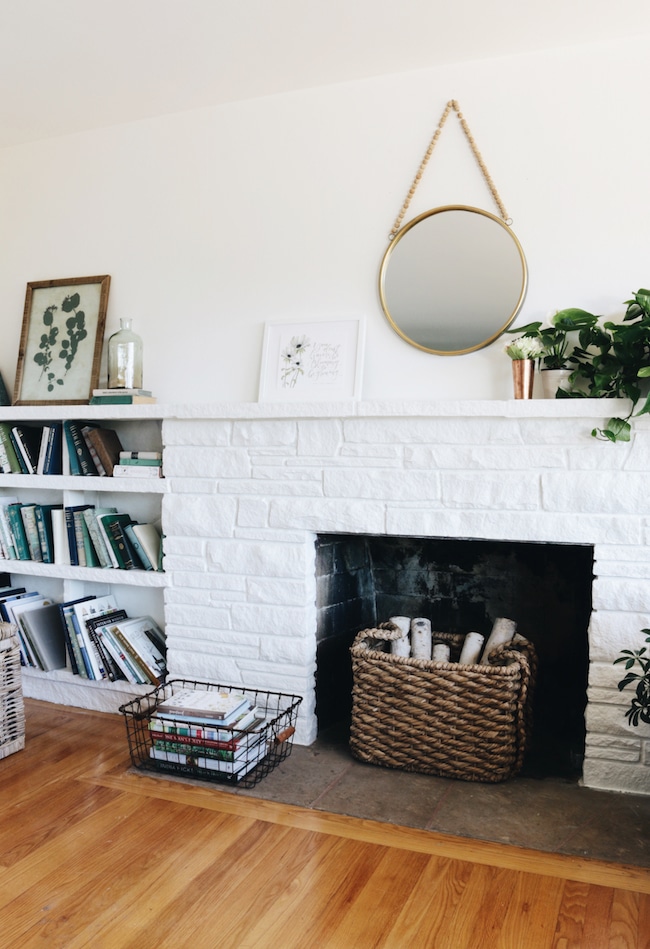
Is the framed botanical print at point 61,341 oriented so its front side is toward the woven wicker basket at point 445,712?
no

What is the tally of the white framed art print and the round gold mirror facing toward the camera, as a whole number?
2

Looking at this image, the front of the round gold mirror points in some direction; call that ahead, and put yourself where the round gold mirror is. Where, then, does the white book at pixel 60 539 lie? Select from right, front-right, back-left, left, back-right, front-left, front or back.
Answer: right

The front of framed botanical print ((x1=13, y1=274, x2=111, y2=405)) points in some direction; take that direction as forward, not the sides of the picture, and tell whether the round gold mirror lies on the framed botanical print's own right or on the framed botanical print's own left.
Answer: on the framed botanical print's own left

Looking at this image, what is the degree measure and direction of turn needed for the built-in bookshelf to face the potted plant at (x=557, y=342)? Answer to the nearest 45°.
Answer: approximately 90° to its left

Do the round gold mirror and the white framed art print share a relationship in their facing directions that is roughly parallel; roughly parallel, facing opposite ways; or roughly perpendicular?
roughly parallel

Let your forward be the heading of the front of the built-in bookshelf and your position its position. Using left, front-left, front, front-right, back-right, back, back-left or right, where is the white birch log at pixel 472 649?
left

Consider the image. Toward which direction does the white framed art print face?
toward the camera

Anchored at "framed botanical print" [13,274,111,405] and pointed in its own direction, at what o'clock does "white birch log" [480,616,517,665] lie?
The white birch log is roughly at 9 o'clock from the framed botanical print.

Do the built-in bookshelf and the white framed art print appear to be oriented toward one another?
no

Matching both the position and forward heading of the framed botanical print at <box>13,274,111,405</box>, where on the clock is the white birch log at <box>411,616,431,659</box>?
The white birch log is roughly at 9 o'clock from the framed botanical print.

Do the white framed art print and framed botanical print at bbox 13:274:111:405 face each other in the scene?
no

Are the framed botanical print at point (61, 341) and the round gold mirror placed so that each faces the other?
no

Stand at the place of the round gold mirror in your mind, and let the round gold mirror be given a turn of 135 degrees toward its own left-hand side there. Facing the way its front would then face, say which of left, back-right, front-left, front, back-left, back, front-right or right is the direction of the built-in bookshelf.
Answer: back-left

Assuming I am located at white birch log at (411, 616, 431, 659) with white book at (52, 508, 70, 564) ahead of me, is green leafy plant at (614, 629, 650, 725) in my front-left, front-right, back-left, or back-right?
back-left

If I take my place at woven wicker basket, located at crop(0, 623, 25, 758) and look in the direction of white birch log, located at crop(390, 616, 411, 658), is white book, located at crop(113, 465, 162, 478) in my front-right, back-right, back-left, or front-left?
front-left

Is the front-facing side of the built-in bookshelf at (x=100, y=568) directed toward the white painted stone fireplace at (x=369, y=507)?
no

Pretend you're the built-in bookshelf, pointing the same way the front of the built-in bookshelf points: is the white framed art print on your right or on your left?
on your left

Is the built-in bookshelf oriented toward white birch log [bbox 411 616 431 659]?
no

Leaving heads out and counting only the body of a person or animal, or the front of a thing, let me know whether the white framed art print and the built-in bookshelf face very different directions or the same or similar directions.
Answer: same or similar directions

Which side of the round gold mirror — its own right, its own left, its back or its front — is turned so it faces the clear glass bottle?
right

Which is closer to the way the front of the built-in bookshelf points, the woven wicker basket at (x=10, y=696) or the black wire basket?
the woven wicker basket
